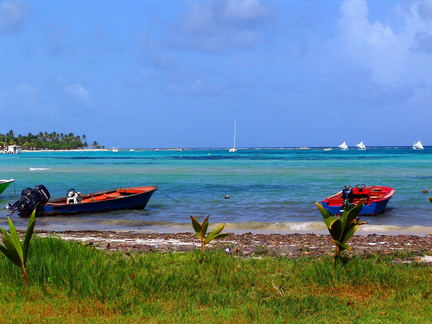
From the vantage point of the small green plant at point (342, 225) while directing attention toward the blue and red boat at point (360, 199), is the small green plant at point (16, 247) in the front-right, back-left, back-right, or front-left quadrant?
back-left

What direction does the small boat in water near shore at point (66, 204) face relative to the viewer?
to the viewer's right

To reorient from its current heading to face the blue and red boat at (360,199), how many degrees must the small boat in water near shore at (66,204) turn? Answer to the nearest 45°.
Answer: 0° — it already faces it

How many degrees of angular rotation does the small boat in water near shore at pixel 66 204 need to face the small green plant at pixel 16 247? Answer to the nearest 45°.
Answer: approximately 90° to its right

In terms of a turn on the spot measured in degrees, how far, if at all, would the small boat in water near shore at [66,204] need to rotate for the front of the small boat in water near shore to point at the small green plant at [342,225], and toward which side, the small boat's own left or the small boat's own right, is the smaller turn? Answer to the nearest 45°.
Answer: approximately 90° to the small boat's own right

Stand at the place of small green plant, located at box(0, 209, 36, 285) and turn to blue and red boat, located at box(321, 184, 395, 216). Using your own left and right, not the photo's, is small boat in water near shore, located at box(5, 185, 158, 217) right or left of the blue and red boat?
left

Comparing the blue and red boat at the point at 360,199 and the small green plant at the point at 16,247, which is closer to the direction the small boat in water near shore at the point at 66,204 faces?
the blue and red boat
